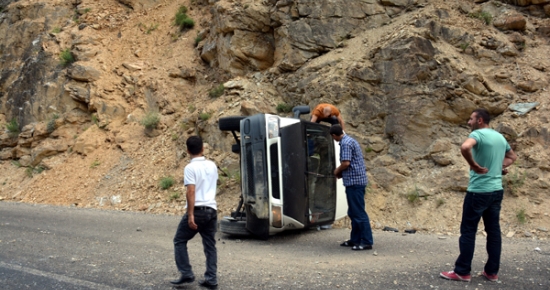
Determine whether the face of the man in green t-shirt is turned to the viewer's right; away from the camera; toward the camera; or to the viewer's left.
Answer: to the viewer's left

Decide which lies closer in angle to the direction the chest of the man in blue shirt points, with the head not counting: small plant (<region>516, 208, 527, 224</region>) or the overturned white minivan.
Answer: the overturned white minivan

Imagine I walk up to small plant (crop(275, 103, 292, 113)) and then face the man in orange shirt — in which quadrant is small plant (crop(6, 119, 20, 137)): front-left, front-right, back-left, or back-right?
back-right

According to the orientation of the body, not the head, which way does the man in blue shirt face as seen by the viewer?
to the viewer's left

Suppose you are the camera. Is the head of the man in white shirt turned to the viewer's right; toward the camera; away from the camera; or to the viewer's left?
away from the camera

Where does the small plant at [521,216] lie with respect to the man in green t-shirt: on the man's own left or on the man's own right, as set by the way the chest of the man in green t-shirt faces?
on the man's own right

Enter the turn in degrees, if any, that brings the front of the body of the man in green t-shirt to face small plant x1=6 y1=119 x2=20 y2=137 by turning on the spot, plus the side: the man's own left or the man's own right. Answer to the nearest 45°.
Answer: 0° — they already face it

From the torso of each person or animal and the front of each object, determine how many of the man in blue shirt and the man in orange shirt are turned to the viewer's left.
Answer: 1

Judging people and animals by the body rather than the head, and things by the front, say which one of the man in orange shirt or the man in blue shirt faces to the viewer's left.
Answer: the man in blue shirt
